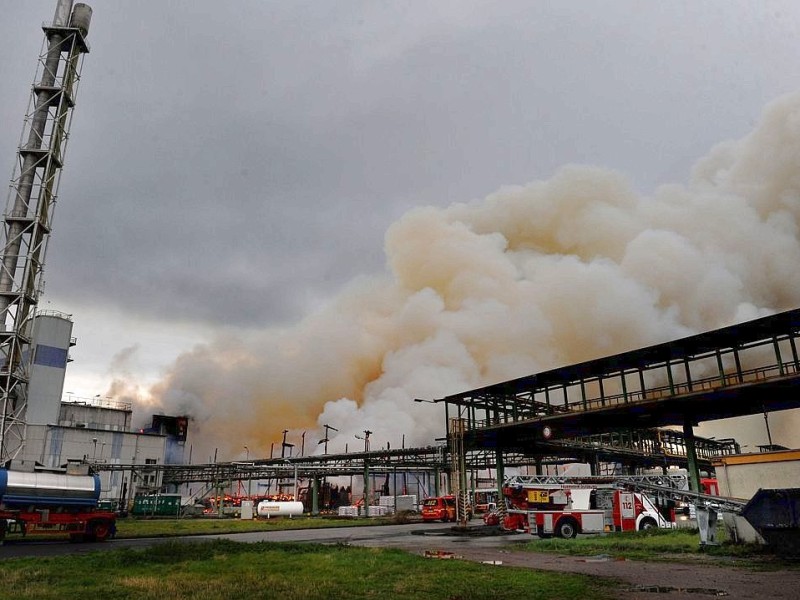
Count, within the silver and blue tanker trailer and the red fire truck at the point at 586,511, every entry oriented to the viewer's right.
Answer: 1

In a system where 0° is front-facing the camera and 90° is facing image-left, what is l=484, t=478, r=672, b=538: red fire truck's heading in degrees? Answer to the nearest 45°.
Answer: approximately 270°

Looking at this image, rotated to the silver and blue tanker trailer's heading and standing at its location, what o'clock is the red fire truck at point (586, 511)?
The red fire truck is roughly at 7 o'clock from the silver and blue tanker trailer.

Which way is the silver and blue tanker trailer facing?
to the viewer's left

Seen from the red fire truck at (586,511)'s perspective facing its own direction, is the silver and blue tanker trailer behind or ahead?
behind
